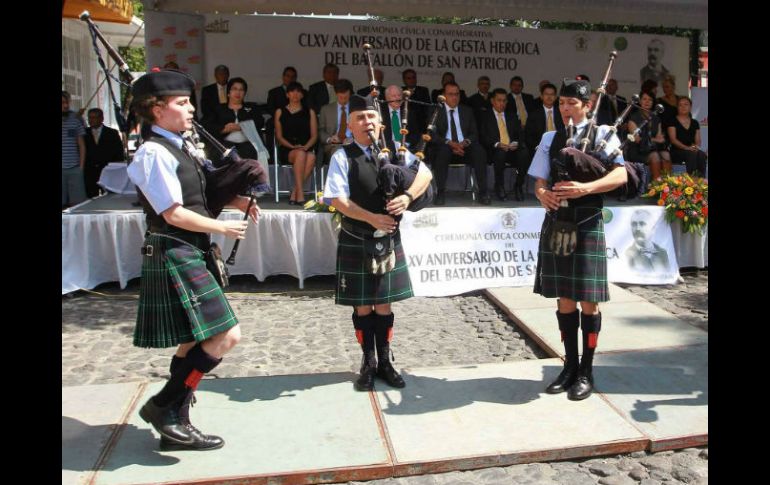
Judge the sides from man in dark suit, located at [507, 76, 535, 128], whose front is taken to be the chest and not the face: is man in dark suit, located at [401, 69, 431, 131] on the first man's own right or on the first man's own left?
on the first man's own right

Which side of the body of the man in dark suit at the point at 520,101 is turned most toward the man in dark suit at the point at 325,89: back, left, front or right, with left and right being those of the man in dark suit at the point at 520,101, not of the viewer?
right

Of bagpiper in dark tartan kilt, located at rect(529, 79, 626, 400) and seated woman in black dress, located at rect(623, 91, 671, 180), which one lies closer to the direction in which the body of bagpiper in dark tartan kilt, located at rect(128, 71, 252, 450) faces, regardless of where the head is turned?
the bagpiper in dark tartan kilt

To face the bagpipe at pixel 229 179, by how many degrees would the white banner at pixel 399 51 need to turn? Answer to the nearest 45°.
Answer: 0° — it already faces it

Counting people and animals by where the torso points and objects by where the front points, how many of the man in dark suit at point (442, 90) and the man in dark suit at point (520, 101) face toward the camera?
2

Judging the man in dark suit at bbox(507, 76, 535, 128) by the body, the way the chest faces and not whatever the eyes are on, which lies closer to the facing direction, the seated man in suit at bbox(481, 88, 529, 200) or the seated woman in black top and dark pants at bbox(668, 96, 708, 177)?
the seated man in suit

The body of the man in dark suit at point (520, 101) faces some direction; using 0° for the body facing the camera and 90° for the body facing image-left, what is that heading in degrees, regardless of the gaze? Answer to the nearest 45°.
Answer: approximately 0°
